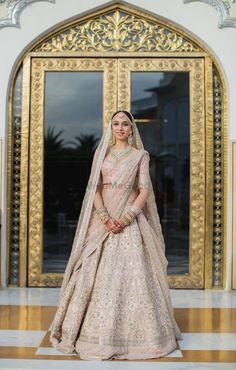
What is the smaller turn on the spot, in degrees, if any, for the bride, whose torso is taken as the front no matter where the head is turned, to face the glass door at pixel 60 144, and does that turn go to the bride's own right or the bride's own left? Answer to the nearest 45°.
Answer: approximately 180°

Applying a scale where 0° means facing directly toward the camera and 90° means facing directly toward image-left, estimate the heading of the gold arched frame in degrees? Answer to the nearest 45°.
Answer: approximately 0°

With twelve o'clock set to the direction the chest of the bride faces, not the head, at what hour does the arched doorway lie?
The arched doorway is roughly at 6 o'clock from the bride.

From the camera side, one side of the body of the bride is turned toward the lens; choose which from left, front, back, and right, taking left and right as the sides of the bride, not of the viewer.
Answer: front

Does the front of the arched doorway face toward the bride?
yes

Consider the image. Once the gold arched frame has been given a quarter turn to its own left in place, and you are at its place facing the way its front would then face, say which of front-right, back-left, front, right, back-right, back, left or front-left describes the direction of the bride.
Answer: right

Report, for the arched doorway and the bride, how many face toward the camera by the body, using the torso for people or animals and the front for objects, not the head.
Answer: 2

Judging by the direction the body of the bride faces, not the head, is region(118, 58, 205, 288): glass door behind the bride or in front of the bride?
behind
